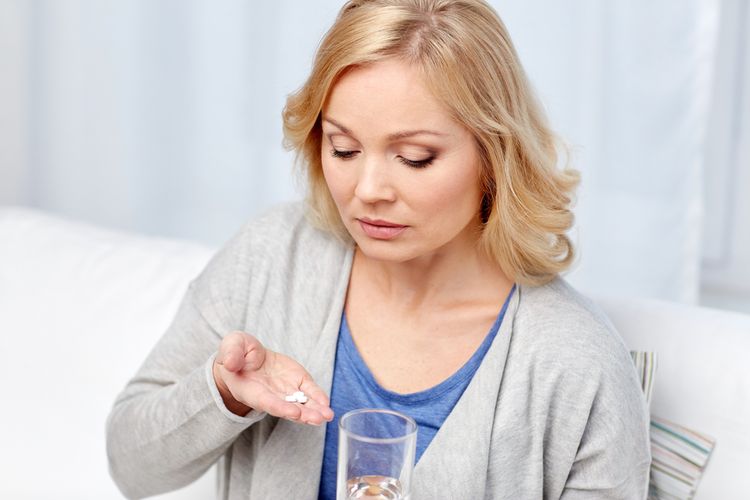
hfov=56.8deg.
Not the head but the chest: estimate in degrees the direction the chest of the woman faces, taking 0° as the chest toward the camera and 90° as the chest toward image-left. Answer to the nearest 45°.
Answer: approximately 0°
